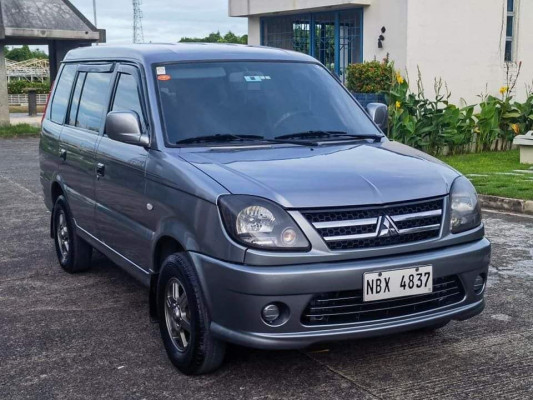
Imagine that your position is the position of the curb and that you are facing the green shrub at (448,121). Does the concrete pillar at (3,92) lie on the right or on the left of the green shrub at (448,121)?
left

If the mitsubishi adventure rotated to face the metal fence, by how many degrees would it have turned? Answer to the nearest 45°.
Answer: approximately 135° to its left

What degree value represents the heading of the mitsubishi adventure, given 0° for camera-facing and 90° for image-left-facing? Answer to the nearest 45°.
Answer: approximately 315°

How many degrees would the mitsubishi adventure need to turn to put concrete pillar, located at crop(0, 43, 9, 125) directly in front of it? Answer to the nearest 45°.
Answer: approximately 135° to its left

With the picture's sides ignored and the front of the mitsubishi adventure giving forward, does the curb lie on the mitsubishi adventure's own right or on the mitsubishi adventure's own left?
on the mitsubishi adventure's own left

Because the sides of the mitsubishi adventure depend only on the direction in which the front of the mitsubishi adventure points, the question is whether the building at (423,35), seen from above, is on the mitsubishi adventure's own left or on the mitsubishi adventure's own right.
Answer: on the mitsubishi adventure's own left

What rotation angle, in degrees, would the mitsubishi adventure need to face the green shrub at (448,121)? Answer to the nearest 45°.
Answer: approximately 135° to its left

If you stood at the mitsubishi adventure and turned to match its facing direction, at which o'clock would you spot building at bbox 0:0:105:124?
The building is roughly at 7 o'clock from the mitsubishi adventure.

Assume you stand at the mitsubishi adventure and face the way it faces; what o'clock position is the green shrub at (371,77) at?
The green shrub is roughly at 8 o'clock from the mitsubishi adventure.
